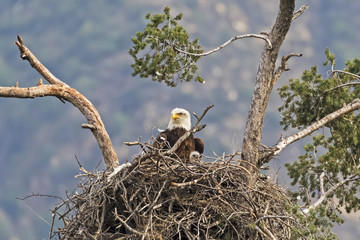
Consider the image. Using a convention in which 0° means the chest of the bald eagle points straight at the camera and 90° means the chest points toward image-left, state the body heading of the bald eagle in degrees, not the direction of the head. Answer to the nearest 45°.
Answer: approximately 45°

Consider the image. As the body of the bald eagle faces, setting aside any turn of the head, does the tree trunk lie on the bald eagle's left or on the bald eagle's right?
on the bald eagle's left
